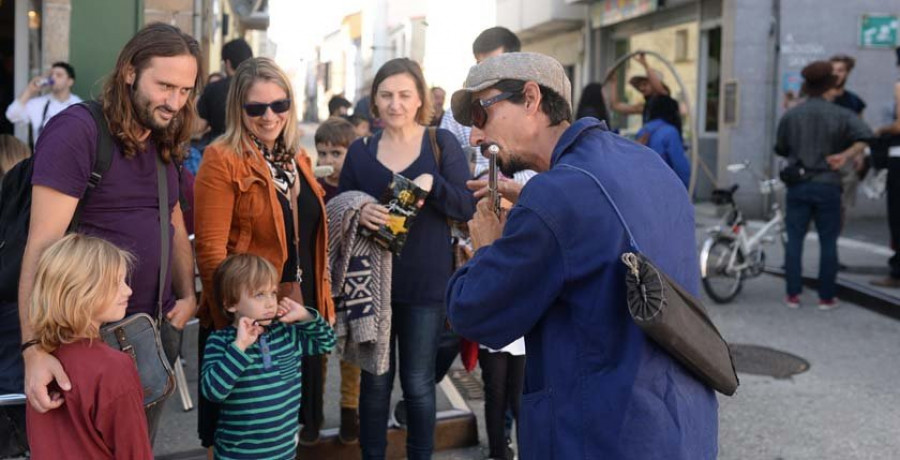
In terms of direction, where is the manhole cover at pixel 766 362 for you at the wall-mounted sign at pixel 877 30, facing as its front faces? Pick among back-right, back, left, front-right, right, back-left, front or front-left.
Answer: front

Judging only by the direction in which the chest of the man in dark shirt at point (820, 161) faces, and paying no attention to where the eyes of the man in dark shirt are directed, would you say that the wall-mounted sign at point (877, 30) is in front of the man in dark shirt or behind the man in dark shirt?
in front

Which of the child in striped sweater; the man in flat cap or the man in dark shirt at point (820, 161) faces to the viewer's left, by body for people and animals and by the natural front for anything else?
the man in flat cap

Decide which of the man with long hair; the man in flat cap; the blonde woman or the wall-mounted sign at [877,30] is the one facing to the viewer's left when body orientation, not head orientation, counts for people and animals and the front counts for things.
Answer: the man in flat cap

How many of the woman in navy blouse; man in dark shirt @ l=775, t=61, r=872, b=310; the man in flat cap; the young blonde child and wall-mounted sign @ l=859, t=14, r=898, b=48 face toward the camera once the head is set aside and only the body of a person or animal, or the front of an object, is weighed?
2

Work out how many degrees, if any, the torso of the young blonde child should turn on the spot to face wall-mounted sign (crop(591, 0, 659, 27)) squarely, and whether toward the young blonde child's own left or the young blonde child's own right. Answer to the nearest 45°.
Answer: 0° — they already face it

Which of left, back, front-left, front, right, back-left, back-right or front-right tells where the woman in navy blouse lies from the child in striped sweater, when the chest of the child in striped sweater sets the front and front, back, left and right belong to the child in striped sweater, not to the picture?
left

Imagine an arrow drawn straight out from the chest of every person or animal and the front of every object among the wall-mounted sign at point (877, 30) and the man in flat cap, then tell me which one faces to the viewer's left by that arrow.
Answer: the man in flat cap

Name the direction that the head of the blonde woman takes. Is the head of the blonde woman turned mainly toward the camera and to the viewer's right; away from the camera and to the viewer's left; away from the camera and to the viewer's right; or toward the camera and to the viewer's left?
toward the camera and to the viewer's right

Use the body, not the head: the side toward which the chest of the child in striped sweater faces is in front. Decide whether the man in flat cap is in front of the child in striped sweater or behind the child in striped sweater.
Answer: in front

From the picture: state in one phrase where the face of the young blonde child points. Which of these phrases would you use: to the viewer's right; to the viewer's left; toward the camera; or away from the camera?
to the viewer's right

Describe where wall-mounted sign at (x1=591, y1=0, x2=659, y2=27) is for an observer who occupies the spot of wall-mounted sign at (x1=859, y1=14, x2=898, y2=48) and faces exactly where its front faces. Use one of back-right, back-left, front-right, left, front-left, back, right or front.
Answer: back-right

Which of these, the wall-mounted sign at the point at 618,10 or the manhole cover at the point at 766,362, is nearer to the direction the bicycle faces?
the wall-mounted sign

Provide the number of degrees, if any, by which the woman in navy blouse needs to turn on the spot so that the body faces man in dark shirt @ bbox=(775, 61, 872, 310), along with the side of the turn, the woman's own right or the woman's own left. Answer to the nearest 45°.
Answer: approximately 135° to the woman's own left

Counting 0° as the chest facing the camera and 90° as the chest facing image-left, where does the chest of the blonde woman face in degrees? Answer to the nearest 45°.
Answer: approximately 315°

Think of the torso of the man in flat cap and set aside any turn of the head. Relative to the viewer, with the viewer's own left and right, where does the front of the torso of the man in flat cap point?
facing to the left of the viewer

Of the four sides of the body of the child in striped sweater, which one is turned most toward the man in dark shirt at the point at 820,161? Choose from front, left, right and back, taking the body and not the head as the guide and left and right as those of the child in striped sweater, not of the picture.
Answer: left
